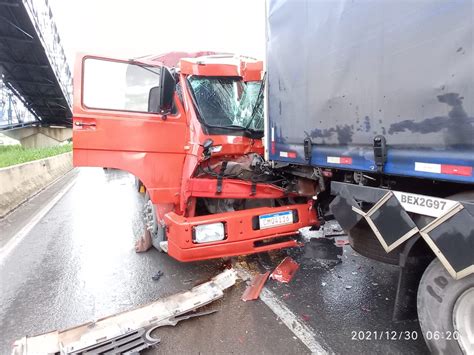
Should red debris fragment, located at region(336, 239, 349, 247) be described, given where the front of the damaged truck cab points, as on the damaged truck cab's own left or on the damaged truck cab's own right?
on the damaged truck cab's own left

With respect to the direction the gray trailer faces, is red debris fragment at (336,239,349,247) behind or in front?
behind

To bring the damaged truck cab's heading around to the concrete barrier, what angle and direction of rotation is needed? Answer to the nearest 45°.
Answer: approximately 180°

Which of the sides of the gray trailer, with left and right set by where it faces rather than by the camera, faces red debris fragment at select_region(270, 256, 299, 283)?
back

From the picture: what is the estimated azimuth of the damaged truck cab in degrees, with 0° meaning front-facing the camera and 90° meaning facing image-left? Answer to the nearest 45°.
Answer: approximately 315°
